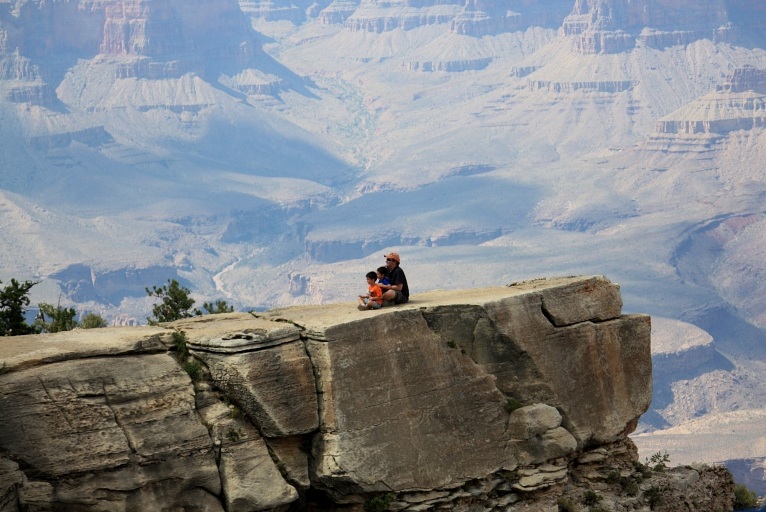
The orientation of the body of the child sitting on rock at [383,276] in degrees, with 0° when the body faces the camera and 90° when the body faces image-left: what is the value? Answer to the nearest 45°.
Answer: approximately 90°

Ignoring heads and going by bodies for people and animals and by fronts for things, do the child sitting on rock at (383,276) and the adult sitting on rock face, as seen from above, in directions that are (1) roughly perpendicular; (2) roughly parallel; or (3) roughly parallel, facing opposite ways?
roughly parallel

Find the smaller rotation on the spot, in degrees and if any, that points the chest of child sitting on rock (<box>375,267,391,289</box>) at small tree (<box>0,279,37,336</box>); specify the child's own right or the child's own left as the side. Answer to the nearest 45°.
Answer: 0° — they already face it

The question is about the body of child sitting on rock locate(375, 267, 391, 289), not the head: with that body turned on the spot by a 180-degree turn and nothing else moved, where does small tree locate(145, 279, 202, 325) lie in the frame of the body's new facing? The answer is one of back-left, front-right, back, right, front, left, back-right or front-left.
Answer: back-left

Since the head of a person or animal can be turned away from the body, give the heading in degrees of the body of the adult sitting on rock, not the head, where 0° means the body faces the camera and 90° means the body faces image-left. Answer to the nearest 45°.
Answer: approximately 90°

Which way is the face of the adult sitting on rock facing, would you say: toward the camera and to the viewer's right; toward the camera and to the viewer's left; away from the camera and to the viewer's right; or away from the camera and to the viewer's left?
toward the camera and to the viewer's left
